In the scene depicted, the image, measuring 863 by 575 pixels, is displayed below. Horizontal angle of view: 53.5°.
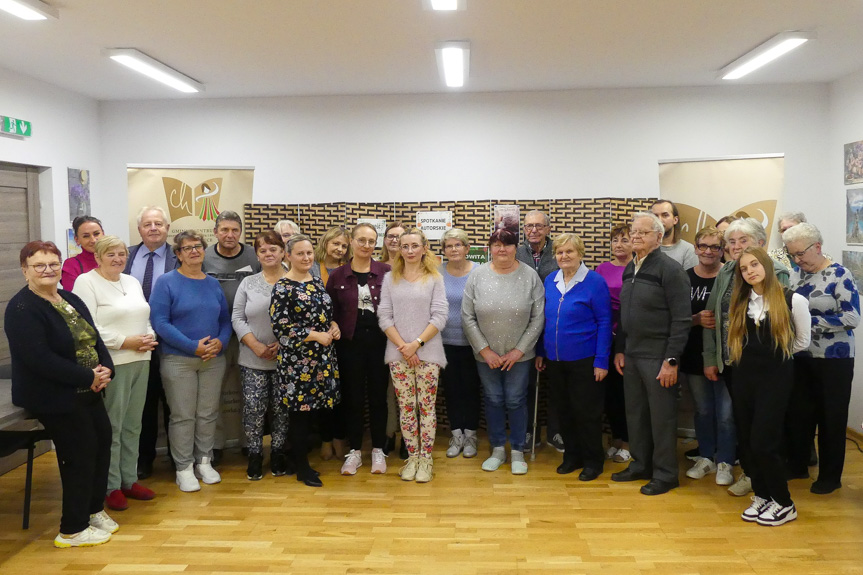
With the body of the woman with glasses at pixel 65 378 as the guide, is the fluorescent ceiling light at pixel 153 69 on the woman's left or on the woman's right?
on the woman's left

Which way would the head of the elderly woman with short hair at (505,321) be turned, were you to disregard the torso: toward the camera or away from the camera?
toward the camera

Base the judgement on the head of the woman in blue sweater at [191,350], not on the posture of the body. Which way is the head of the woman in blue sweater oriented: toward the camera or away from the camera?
toward the camera

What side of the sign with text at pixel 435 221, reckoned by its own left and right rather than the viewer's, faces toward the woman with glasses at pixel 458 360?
front

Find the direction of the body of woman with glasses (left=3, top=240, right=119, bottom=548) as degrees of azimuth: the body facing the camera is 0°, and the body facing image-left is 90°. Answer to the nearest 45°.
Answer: approximately 315°

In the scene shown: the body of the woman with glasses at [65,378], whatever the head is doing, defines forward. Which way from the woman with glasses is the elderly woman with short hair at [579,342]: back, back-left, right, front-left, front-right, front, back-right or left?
front-left

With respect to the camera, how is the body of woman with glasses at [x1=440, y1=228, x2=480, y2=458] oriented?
toward the camera

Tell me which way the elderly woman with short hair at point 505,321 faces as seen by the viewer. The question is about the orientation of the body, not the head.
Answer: toward the camera

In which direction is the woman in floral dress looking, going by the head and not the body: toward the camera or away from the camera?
toward the camera

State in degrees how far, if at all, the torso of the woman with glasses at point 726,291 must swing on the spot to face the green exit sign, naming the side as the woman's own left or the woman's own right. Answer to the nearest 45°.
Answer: approximately 45° to the woman's own right

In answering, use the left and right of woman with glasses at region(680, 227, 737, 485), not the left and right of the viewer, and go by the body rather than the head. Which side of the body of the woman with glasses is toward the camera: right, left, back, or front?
front
